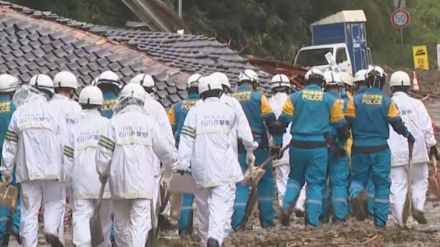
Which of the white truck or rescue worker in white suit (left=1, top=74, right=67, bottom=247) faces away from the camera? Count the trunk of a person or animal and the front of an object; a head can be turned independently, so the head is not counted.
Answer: the rescue worker in white suit

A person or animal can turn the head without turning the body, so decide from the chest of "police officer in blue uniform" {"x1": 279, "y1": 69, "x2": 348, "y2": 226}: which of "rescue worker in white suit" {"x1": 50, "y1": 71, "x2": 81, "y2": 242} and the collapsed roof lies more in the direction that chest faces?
the collapsed roof

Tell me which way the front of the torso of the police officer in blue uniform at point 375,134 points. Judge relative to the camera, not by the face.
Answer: away from the camera

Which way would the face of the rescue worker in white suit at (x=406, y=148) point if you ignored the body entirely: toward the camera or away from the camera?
away from the camera

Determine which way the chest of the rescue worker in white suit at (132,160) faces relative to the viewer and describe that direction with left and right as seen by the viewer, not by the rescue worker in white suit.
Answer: facing away from the viewer

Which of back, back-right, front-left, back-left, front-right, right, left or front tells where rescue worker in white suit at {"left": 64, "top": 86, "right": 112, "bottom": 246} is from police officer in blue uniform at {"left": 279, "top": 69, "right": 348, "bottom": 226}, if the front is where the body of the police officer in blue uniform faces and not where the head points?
back-left

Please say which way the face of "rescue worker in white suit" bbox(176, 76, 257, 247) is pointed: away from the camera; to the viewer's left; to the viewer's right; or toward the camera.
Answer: away from the camera

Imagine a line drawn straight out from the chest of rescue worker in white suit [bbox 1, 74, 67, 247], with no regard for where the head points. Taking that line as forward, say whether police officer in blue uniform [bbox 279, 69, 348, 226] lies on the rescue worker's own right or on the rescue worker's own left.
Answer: on the rescue worker's own right

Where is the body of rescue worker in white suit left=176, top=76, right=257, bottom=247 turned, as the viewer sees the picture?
away from the camera

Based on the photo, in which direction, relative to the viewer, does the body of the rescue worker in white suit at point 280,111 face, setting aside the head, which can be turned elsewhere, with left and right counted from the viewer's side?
facing away from the viewer

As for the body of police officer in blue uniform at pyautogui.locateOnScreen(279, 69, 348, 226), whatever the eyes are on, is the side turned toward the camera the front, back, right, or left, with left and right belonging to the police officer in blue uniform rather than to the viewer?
back

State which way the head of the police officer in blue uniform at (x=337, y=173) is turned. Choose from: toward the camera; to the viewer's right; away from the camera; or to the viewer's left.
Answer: away from the camera
